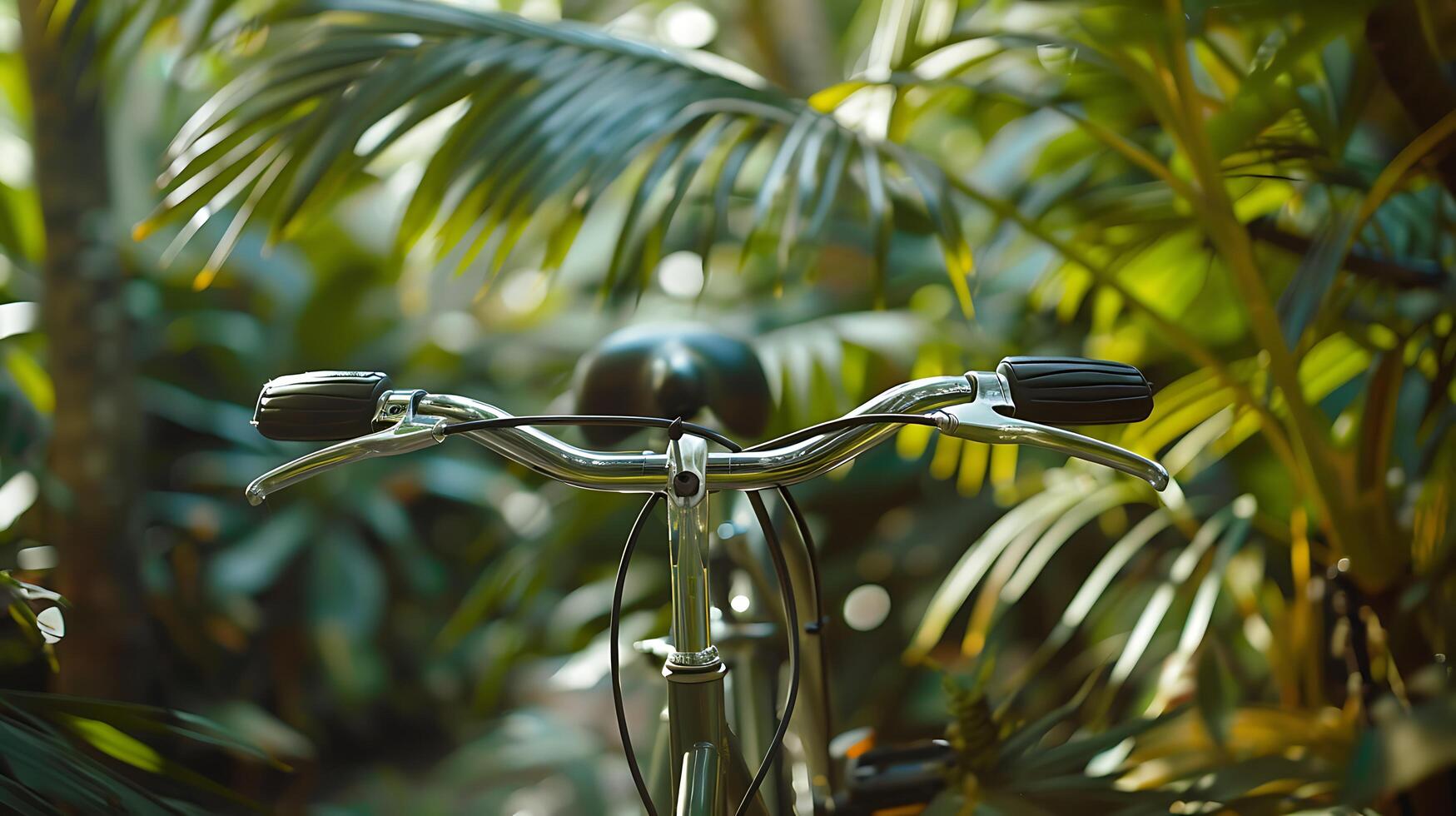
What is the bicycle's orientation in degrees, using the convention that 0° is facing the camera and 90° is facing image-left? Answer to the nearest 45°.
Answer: approximately 0°

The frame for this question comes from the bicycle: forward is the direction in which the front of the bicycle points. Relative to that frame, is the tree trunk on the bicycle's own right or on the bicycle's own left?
on the bicycle's own right
